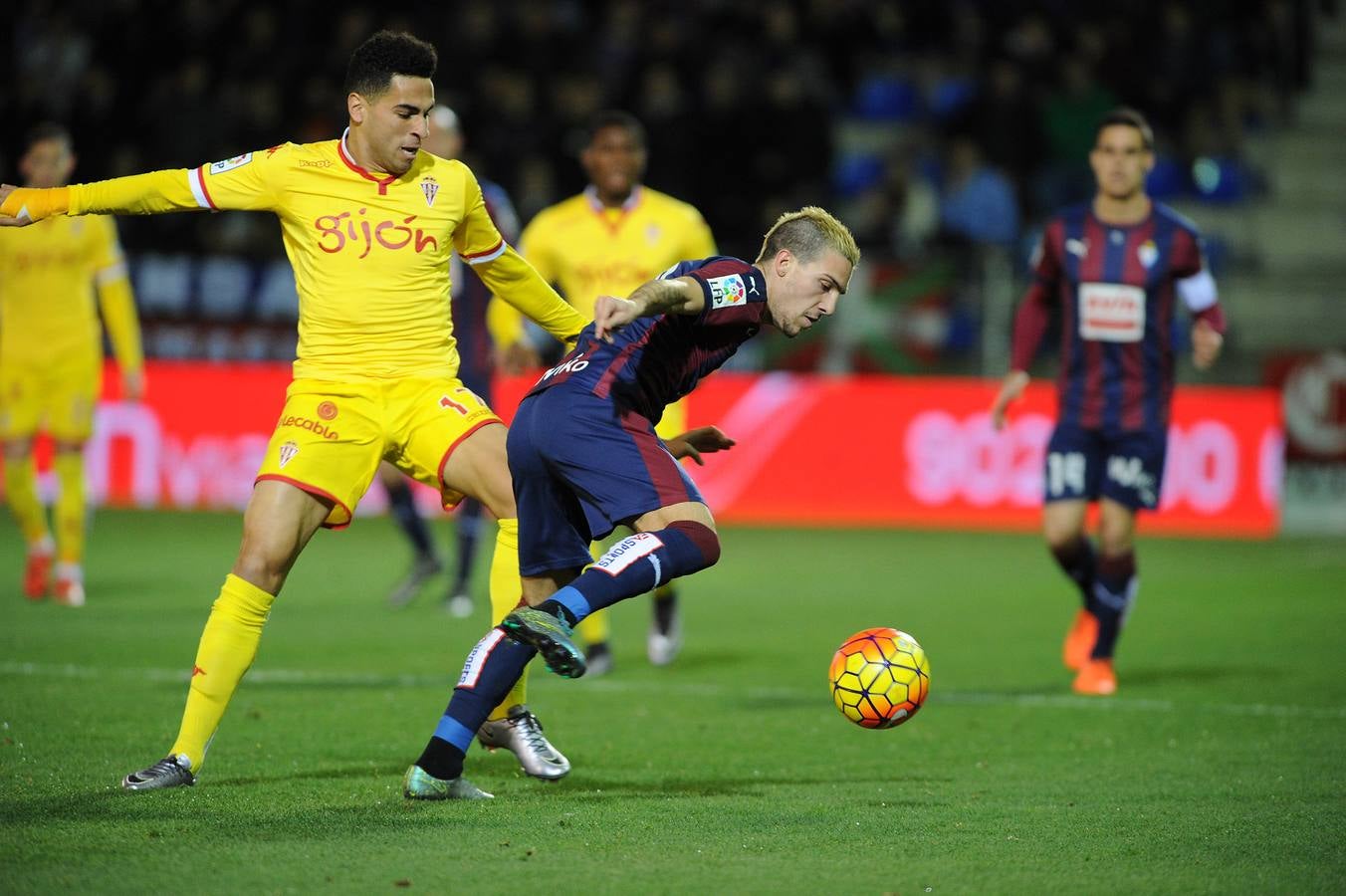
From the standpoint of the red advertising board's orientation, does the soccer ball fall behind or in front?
in front

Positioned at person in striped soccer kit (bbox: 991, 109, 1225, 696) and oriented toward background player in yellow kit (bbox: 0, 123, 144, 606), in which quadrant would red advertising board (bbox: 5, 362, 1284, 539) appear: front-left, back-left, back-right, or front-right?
front-right

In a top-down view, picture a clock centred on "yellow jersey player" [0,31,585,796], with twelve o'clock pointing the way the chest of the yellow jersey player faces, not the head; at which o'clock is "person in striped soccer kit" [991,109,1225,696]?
The person in striped soccer kit is roughly at 8 o'clock from the yellow jersey player.

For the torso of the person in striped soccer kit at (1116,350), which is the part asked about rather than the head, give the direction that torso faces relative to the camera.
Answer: toward the camera

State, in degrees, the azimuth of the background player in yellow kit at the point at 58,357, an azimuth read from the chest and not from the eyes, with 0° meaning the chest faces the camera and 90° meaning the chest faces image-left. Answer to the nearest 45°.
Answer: approximately 0°

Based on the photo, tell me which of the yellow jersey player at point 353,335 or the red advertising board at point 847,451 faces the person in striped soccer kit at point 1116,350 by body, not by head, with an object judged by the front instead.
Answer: the red advertising board

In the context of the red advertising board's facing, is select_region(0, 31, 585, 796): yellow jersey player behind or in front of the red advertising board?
in front

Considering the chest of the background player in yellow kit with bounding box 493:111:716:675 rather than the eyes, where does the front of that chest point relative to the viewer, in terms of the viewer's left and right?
facing the viewer

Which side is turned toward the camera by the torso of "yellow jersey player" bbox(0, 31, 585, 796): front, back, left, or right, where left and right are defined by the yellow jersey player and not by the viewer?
front

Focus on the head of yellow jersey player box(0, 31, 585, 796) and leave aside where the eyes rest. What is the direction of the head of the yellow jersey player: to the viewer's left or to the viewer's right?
to the viewer's right

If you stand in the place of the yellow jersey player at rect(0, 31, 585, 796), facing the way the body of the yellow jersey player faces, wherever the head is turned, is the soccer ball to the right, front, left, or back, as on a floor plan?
left

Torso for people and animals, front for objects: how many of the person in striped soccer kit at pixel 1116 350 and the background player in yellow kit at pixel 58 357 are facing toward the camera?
2

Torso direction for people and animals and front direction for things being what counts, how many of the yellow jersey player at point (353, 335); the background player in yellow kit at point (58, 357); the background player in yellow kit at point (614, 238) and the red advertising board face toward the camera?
4
